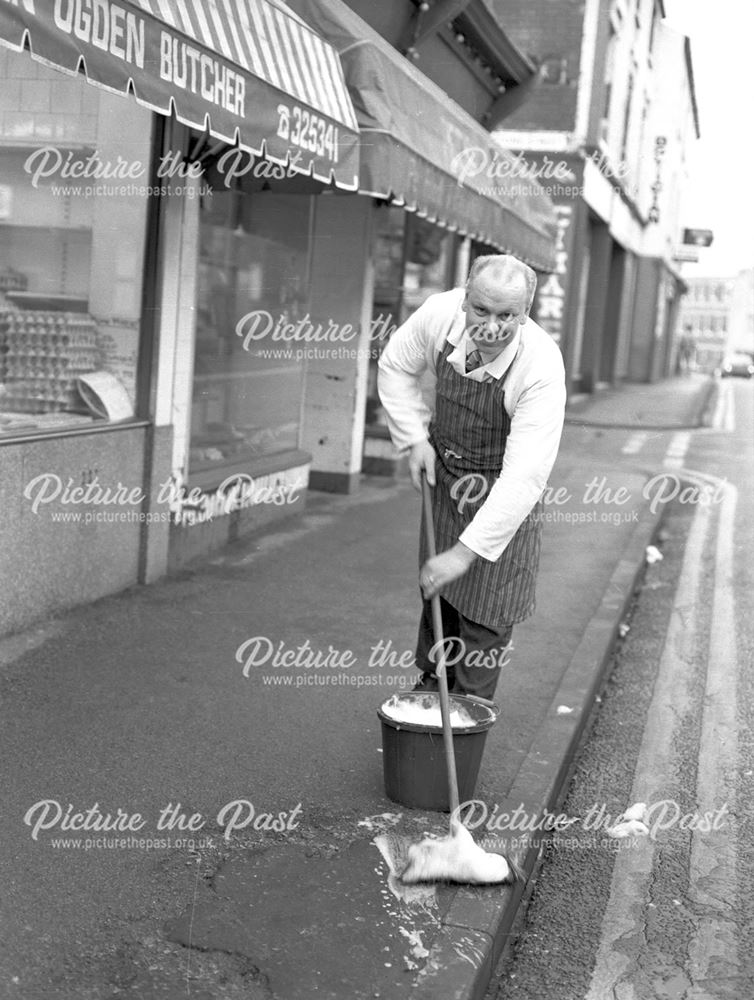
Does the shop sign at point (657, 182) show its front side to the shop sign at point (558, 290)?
yes

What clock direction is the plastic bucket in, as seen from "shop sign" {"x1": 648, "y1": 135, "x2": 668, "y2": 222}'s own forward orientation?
The plastic bucket is roughly at 12 o'clock from the shop sign.

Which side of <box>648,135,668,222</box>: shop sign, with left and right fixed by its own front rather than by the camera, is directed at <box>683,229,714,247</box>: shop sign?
back

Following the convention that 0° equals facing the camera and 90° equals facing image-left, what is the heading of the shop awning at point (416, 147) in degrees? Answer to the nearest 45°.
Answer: approximately 315°

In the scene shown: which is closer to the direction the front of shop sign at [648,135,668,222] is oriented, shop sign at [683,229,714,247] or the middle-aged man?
the middle-aged man

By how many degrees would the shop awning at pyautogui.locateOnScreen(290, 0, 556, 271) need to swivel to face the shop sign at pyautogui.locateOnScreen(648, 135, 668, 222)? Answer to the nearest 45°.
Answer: approximately 135° to its left

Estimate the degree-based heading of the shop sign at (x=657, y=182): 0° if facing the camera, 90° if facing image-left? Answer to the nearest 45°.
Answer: approximately 0°

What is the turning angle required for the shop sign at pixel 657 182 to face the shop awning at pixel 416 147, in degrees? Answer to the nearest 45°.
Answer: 0° — it already faces it

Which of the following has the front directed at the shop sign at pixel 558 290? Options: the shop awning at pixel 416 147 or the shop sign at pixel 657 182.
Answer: the shop sign at pixel 657 182

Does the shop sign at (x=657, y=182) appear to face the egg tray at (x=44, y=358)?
yes

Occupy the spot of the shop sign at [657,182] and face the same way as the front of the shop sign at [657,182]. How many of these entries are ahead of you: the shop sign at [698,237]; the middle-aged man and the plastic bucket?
2

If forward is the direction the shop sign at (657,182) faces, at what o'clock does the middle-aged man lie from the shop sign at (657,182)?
The middle-aged man is roughly at 12 o'clock from the shop sign.
